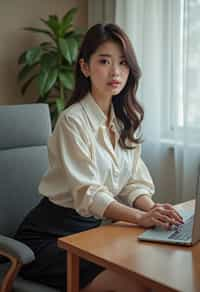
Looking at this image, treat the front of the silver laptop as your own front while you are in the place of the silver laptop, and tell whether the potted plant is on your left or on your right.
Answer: on your right

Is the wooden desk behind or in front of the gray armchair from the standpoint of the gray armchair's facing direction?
in front

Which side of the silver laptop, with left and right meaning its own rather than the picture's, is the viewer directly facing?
left

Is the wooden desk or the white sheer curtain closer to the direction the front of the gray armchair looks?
the wooden desk

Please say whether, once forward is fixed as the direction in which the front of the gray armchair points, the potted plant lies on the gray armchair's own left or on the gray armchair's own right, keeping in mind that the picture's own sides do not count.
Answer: on the gray armchair's own left

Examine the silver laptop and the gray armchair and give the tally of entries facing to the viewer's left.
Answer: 1

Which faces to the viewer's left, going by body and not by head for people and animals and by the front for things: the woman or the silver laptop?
the silver laptop

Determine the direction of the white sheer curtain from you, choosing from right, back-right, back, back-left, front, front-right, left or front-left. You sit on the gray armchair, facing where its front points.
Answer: left

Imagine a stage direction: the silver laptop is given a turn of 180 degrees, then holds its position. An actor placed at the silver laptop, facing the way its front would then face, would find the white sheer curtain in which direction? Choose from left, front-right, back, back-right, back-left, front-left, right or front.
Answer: left

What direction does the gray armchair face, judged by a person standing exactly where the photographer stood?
facing the viewer and to the right of the viewer

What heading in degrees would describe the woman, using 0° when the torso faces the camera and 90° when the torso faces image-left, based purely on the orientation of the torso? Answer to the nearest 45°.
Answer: approximately 315°
